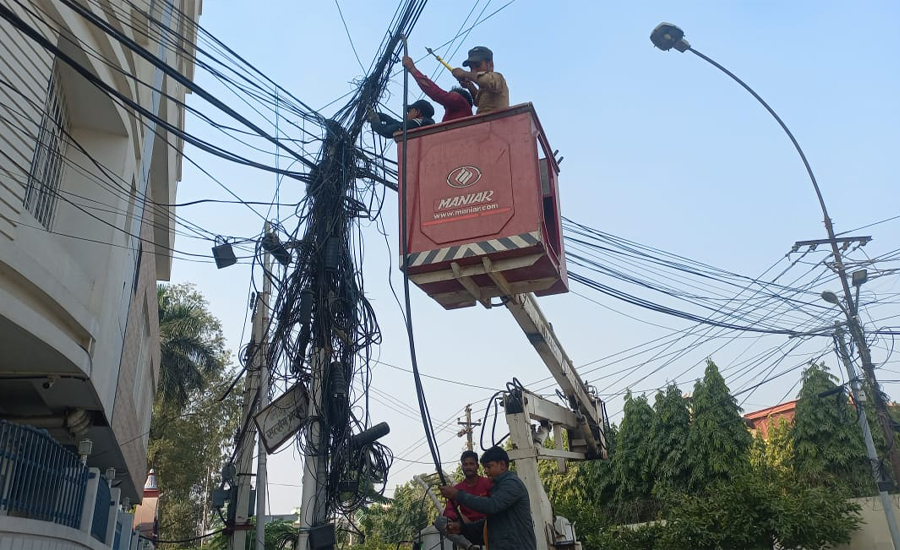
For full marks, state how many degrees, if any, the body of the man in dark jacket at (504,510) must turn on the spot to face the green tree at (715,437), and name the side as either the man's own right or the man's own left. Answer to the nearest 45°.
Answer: approximately 90° to the man's own right

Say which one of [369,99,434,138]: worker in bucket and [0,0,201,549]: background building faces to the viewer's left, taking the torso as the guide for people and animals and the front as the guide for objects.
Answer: the worker in bucket

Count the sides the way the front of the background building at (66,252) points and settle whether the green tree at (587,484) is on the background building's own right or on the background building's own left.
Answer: on the background building's own left

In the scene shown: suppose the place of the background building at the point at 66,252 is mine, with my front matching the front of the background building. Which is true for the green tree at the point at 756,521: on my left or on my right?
on my left

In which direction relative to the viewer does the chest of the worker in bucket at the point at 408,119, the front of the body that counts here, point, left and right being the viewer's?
facing to the left of the viewer

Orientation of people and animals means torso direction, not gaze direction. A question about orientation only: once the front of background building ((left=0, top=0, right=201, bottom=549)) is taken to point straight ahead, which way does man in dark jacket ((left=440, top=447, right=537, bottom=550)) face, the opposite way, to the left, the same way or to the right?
the opposite way

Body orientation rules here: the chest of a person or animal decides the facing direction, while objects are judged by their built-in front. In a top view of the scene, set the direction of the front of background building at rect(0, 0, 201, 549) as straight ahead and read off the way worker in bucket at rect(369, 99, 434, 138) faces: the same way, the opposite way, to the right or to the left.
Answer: the opposite way

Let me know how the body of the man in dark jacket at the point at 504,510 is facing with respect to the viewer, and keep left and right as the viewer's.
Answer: facing to the left of the viewer
